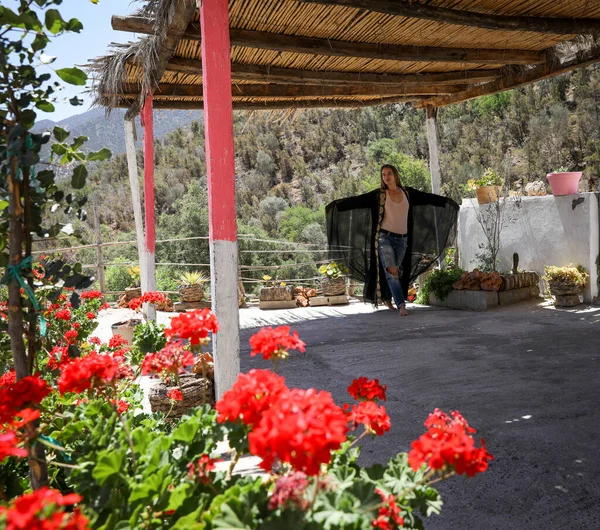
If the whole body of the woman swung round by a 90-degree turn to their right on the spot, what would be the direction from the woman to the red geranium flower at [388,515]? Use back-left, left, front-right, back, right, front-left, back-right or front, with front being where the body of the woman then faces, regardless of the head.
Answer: left

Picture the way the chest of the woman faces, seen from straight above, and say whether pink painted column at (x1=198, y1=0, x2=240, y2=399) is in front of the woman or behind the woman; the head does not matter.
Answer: in front

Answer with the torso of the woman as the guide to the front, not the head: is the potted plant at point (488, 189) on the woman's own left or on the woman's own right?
on the woman's own left

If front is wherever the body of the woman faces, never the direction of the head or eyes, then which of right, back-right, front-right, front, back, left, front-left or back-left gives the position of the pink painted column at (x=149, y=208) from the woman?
front-right

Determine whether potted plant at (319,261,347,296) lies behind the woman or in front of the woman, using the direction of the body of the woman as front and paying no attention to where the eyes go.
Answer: behind

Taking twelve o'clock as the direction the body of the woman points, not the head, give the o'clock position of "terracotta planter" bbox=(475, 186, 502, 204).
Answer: The terracotta planter is roughly at 8 o'clock from the woman.

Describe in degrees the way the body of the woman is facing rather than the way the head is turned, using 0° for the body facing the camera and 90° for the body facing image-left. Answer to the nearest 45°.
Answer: approximately 0°

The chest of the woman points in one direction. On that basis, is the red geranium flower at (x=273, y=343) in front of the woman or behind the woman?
in front

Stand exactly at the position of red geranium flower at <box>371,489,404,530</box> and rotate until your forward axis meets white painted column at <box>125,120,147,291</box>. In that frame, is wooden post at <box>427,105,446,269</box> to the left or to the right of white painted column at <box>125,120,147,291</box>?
right

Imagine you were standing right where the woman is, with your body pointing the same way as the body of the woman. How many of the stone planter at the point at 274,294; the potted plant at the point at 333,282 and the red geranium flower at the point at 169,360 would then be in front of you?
1

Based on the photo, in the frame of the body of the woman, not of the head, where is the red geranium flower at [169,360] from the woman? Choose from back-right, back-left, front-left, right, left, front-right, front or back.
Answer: front

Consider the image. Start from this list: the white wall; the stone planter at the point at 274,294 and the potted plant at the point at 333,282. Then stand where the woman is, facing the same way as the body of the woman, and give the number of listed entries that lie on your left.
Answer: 1

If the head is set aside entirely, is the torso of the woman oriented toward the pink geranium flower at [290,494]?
yes
